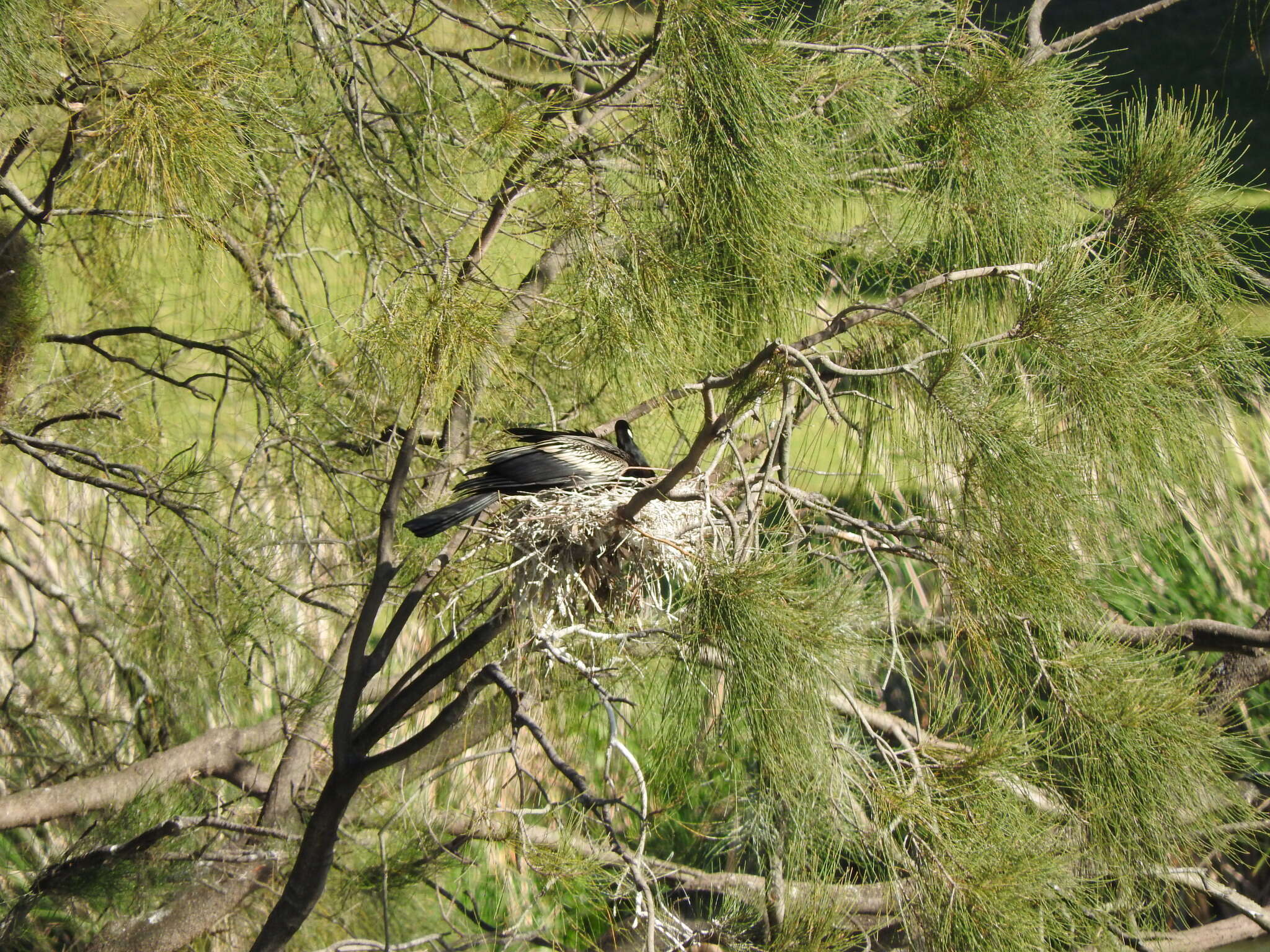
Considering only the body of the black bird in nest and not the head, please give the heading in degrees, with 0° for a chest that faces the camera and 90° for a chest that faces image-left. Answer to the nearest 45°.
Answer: approximately 270°
